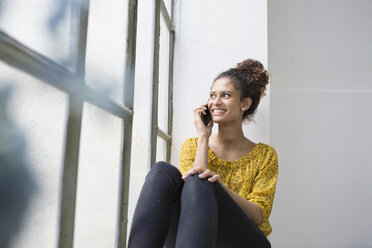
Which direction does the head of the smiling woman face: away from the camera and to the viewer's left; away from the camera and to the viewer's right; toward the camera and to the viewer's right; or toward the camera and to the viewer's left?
toward the camera and to the viewer's left

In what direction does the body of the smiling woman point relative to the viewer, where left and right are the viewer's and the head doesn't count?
facing the viewer and to the left of the viewer
